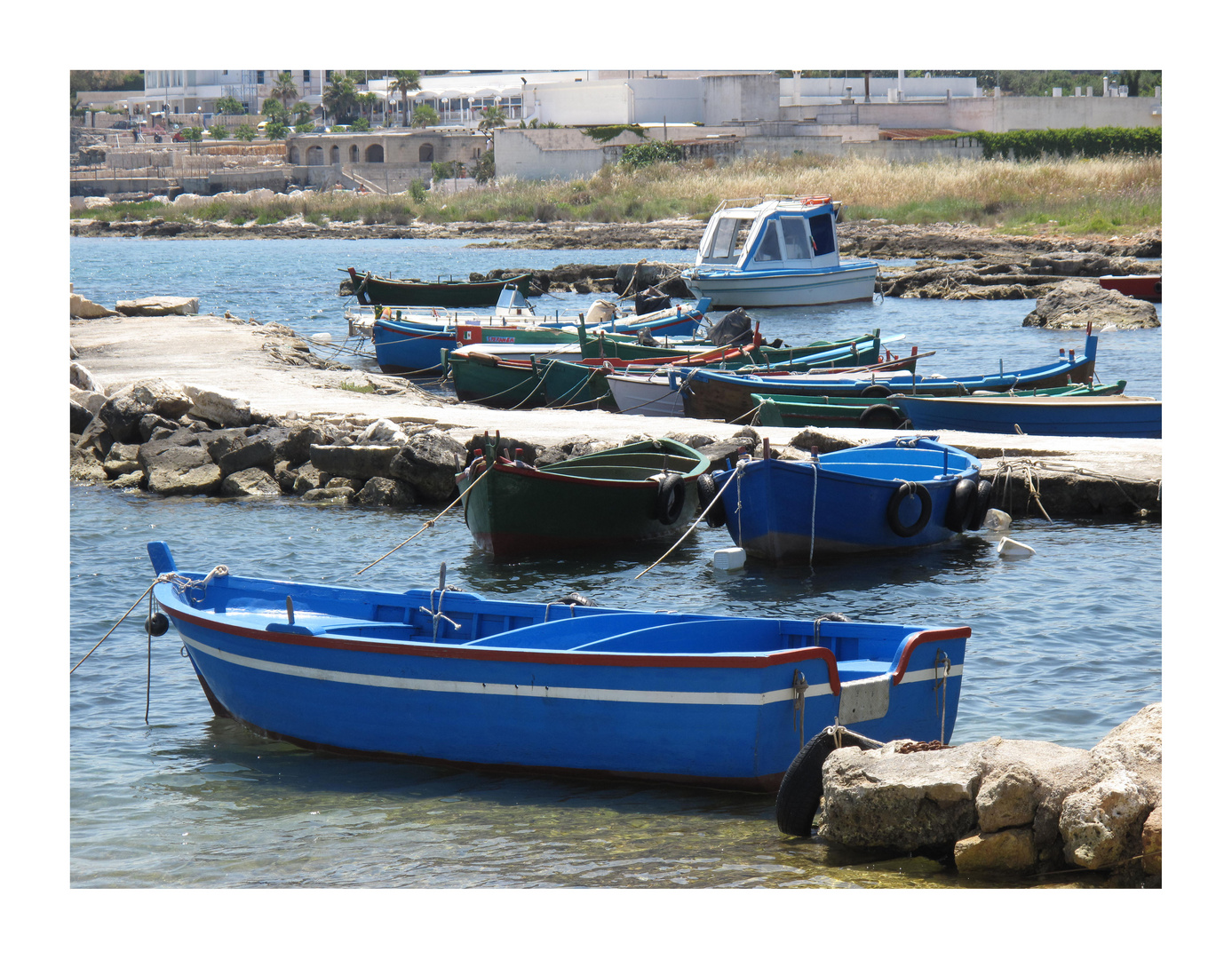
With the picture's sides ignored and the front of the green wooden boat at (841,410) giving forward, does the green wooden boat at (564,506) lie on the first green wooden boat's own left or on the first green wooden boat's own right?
on the first green wooden boat's own right

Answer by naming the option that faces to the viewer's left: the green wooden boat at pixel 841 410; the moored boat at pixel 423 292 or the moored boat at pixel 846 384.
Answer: the moored boat at pixel 423 292

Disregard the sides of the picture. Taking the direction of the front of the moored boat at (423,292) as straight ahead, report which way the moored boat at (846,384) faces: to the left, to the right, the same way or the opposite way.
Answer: the opposite way

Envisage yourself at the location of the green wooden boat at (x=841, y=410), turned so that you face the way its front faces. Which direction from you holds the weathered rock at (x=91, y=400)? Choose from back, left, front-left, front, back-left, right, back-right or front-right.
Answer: back

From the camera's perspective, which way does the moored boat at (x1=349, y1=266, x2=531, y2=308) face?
to the viewer's left

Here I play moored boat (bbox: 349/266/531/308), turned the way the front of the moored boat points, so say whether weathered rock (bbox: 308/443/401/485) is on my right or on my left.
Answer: on my left

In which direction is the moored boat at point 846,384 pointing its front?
to the viewer's right
